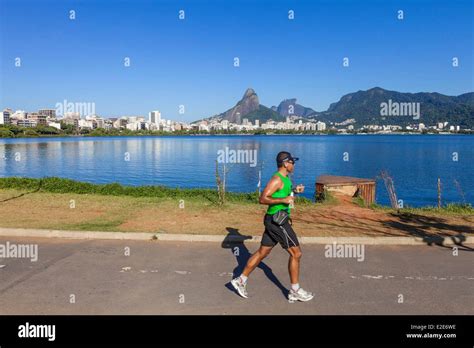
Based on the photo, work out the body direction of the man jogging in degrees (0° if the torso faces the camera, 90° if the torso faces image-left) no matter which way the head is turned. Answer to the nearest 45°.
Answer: approximately 270°

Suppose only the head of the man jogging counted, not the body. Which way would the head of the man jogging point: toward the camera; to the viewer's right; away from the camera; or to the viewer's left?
to the viewer's right
